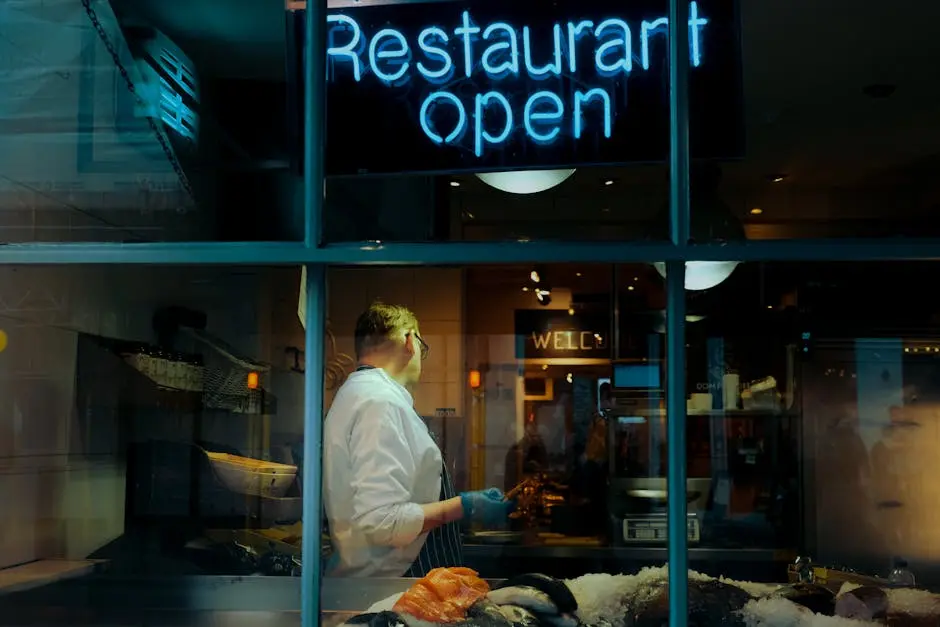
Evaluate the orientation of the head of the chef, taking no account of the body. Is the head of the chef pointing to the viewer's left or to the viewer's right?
to the viewer's right

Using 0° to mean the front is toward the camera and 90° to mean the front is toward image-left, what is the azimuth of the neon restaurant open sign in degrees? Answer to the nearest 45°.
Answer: approximately 0°

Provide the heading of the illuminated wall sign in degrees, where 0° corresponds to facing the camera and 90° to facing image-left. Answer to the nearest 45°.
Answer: approximately 0°

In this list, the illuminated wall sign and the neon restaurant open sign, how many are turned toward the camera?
2

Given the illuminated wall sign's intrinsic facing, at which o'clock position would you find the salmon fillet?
The salmon fillet is roughly at 12 o'clock from the illuminated wall sign.

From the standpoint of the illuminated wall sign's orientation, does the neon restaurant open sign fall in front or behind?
in front

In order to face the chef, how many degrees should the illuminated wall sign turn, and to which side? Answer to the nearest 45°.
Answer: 0° — it already faces them

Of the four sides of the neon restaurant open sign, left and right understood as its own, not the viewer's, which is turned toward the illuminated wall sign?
back

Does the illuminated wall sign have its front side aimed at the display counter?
yes

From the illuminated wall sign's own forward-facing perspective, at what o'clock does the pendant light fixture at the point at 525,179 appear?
The pendant light fixture is roughly at 12 o'clock from the illuminated wall sign.
